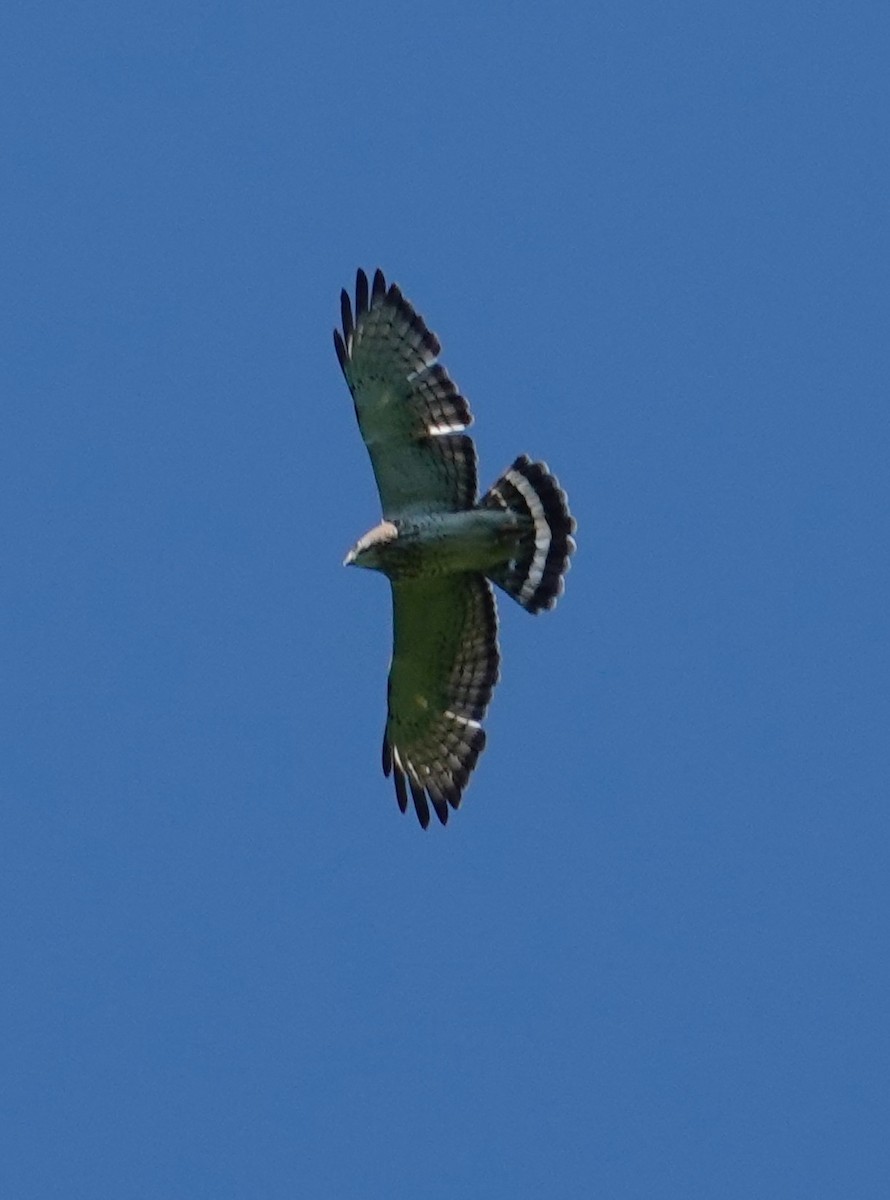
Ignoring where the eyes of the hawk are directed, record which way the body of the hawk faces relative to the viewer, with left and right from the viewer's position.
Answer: facing to the left of the viewer
